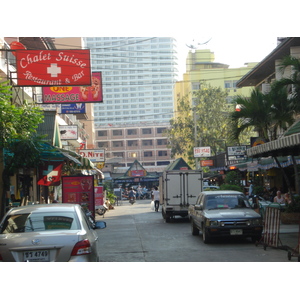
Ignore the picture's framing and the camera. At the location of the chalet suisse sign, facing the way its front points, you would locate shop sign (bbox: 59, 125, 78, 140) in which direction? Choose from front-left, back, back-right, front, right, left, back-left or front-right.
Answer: back

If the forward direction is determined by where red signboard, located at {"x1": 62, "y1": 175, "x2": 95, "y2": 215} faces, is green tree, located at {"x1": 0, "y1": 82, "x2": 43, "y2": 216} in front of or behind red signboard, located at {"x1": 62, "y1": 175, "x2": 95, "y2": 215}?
in front

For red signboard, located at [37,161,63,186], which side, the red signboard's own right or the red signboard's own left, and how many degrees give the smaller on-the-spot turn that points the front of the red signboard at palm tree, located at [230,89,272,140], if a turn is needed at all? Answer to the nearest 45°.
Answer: approximately 90° to the red signboard's own left

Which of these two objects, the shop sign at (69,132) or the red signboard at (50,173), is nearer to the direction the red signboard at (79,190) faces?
the red signboard

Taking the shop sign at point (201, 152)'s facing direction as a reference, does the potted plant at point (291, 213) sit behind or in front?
in front

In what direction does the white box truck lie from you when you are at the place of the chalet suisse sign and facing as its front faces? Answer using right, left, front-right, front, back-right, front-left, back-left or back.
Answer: back-left

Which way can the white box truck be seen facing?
away from the camera

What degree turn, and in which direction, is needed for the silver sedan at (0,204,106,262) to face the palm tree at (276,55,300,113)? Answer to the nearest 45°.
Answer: approximately 45° to its right

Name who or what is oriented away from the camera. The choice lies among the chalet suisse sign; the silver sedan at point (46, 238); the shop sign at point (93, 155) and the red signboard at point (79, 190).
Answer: the silver sedan

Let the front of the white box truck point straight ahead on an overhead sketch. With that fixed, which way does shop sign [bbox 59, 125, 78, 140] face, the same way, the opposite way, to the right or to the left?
the opposite way

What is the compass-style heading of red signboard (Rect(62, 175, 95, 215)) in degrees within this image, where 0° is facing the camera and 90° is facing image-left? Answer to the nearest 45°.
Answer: approximately 0°

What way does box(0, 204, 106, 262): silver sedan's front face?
away from the camera

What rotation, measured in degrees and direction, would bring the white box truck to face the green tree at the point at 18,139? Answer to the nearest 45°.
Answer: approximately 135° to its left
